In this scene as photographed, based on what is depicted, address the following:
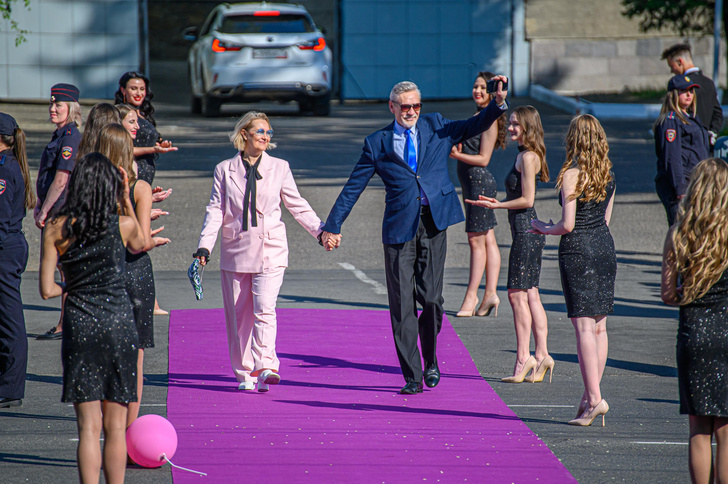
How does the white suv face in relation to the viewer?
away from the camera

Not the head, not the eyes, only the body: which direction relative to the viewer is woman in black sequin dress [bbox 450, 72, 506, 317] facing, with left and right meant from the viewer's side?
facing to the left of the viewer

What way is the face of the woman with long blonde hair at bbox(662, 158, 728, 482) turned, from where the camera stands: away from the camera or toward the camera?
away from the camera

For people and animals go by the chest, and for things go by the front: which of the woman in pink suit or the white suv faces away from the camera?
the white suv

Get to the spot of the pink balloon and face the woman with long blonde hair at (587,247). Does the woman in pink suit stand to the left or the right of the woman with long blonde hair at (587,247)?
left

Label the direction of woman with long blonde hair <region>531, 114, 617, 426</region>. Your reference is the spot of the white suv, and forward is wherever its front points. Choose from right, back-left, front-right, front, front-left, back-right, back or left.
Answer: back

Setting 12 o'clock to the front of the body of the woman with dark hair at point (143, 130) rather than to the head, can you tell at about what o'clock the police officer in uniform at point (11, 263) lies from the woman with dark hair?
The police officer in uniform is roughly at 2 o'clock from the woman with dark hair.

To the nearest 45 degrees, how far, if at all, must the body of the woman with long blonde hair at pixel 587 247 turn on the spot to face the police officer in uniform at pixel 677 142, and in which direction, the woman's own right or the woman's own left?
approximately 45° to the woman's own right

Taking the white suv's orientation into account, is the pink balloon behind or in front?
behind

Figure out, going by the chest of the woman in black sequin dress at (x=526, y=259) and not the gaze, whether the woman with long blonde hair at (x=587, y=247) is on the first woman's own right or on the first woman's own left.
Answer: on the first woman's own left
